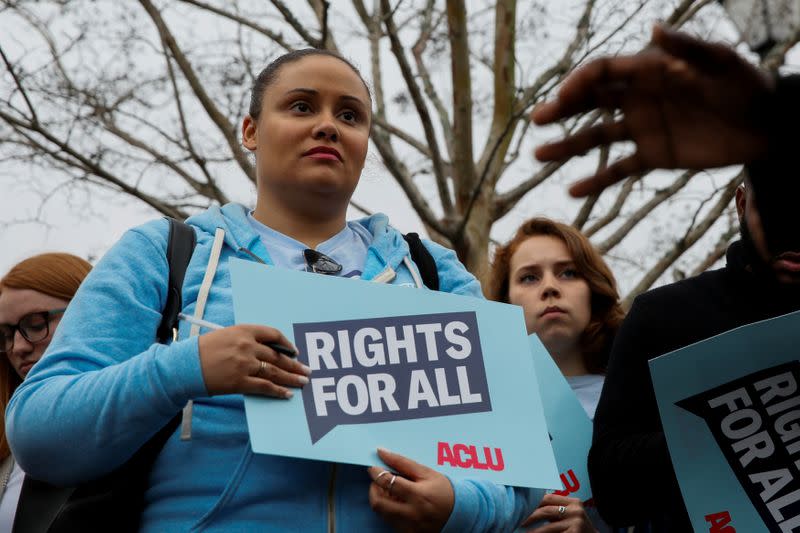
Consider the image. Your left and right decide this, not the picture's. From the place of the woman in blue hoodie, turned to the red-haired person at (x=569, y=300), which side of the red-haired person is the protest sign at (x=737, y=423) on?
right

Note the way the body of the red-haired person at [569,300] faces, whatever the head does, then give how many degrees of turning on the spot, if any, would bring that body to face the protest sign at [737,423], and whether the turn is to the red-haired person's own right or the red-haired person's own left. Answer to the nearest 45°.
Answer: approximately 45° to the red-haired person's own left

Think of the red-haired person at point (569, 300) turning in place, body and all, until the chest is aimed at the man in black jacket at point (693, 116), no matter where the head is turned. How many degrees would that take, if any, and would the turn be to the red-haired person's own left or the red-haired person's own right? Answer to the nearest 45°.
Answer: approximately 45° to the red-haired person's own left

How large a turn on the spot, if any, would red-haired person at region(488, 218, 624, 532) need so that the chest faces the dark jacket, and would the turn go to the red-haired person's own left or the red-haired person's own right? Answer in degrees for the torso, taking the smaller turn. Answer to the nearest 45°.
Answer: approximately 45° to the red-haired person's own left

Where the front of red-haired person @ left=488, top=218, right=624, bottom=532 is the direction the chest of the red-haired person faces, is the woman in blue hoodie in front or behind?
in front

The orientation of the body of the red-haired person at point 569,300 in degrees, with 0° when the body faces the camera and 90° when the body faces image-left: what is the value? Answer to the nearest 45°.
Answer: approximately 45°
